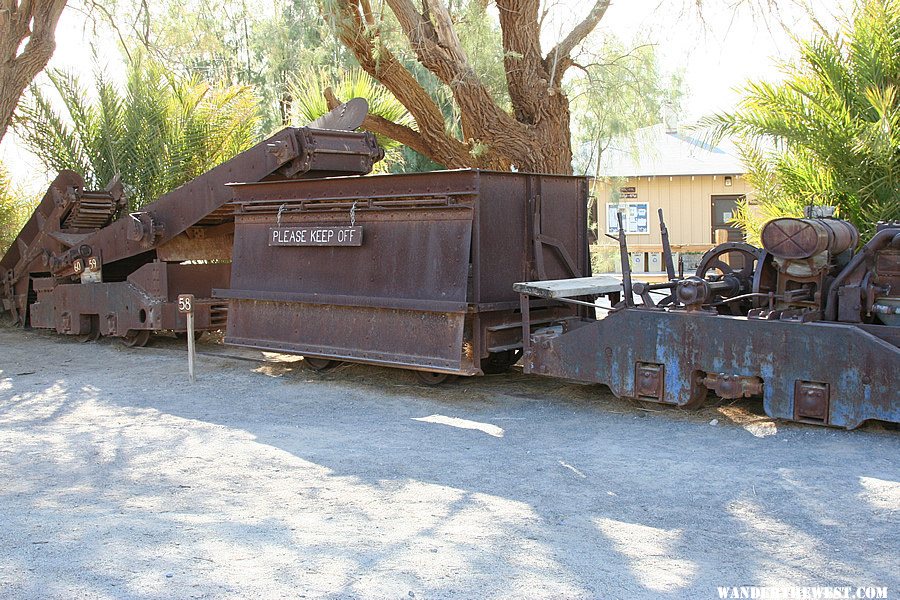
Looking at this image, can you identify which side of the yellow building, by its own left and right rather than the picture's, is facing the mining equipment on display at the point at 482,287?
front

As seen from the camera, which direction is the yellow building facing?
toward the camera

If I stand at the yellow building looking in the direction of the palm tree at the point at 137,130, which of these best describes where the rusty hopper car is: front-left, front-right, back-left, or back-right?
front-left

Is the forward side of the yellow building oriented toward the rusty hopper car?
yes

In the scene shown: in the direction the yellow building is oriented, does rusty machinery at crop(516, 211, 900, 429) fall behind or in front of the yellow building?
in front

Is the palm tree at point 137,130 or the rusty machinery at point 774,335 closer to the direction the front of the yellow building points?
the rusty machinery

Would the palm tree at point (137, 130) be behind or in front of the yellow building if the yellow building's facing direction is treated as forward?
in front

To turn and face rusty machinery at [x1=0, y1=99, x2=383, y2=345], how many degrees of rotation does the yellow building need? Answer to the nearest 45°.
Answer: approximately 45° to its right
